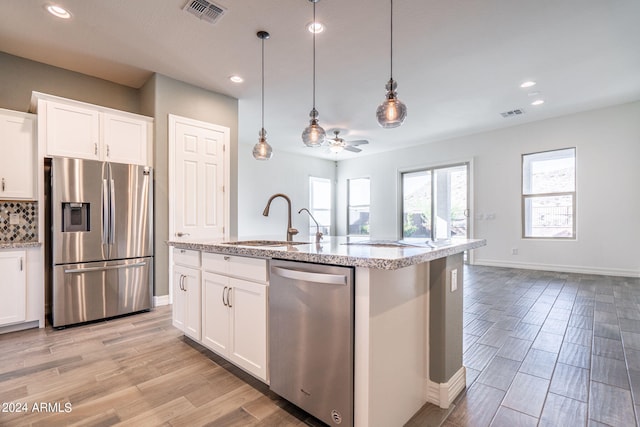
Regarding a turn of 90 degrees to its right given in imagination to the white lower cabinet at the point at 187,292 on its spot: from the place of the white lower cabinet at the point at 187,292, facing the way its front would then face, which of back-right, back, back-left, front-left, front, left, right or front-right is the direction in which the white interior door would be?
front-right

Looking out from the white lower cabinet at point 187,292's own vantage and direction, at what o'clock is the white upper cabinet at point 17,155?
The white upper cabinet is roughly at 3 o'clock from the white lower cabinet.

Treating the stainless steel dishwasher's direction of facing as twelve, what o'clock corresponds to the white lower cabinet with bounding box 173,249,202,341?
The white lower cabinet is roughly at 3 o'clock from the stainless steel dishwasher.

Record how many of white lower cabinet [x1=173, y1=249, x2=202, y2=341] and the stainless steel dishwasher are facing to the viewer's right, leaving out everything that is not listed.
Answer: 0

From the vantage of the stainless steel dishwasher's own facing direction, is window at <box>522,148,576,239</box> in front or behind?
behind

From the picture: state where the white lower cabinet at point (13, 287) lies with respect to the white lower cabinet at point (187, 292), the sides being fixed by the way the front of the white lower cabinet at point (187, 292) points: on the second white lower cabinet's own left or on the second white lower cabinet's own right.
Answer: on the second white lower cabinet's own right

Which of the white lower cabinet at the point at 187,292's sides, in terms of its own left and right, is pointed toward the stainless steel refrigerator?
right

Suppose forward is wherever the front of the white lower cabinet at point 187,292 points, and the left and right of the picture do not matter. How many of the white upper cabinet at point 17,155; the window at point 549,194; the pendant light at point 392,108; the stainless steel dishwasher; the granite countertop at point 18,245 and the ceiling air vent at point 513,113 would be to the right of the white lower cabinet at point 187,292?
2

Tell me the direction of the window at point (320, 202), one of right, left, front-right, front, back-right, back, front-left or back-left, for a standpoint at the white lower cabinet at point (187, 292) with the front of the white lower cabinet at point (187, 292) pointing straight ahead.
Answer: back

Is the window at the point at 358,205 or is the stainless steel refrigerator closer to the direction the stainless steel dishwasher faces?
the stainless steel refrigerator

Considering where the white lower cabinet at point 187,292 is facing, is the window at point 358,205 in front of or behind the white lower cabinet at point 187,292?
behind
